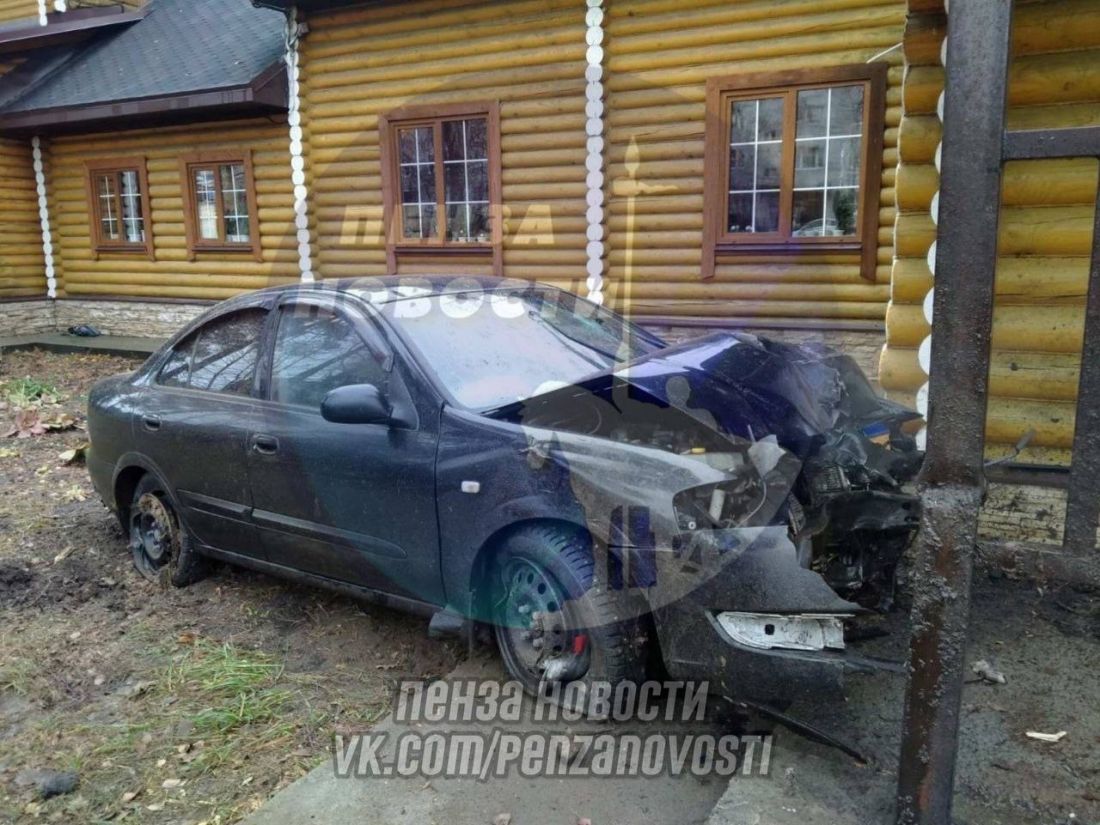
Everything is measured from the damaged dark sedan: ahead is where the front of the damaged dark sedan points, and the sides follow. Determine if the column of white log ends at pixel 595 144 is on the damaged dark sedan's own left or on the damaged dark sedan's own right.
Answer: on the damaged dark sedan's own left

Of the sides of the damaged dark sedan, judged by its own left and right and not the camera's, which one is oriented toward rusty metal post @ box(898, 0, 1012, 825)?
front

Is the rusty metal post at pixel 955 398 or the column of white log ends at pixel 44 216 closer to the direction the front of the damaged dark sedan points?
the rusty metal post

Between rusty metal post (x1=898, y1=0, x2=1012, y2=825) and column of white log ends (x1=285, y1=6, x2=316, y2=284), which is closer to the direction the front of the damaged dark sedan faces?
the rusty metal post

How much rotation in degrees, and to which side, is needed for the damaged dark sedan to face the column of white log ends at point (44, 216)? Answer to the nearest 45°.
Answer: approximately 180°

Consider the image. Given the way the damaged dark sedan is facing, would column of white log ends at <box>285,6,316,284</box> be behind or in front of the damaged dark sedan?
behind

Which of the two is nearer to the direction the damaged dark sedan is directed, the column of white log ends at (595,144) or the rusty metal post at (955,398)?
the rusty metal post

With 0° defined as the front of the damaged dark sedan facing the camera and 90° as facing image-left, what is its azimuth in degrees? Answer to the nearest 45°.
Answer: approximately 315°
